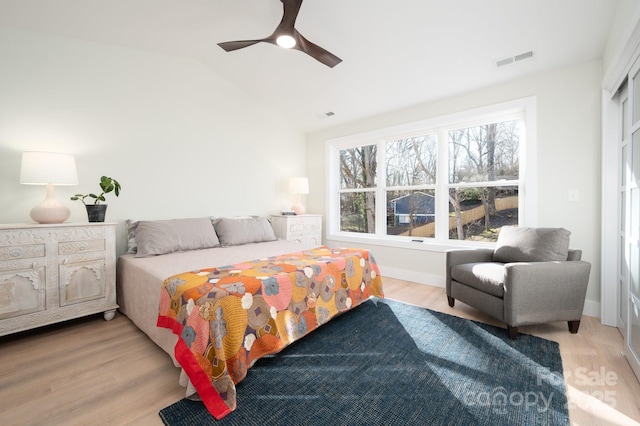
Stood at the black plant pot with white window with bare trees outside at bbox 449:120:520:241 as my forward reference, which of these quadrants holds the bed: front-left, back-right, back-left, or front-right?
front-right

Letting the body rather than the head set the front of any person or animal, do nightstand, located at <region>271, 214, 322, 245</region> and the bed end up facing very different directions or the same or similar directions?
same or similar directions

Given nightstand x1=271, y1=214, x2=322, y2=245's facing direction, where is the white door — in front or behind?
in front

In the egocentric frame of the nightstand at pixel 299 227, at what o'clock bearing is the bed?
The bed is roughly at 2 o'clock from the nightstand.

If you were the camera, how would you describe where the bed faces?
facing the viewer and to the right of the viewer

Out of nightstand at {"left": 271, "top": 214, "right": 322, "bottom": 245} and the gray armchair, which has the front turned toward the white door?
the nightstand

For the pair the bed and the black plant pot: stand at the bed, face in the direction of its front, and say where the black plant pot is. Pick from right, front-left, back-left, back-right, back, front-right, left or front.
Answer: back

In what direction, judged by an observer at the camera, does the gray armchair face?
facing the viewer and to the left of the viewer

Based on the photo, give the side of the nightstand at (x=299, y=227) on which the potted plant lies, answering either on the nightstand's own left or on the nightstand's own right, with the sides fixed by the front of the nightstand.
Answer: on the nightstand's own right

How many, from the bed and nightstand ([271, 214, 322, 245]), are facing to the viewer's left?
0

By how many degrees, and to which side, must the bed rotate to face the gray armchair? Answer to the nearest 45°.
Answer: approximately 45° to its left

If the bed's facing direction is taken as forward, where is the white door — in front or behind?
in front

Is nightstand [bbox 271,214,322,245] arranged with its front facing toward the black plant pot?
no

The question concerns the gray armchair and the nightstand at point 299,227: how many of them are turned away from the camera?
0
